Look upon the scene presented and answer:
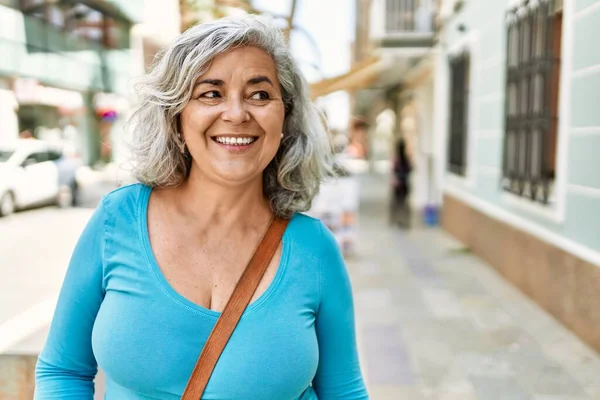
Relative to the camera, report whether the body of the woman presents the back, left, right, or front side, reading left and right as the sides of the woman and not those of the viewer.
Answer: front

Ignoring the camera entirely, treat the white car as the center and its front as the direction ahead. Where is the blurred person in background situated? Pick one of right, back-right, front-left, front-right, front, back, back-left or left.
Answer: back

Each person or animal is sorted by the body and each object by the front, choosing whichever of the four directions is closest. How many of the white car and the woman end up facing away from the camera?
0

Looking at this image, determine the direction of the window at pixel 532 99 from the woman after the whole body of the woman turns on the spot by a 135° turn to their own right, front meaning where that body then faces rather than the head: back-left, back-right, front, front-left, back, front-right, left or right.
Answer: right

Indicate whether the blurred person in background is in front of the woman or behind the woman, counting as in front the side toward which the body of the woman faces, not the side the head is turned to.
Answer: behind

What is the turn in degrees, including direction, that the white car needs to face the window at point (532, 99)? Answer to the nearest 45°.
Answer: approximately 135° to its left

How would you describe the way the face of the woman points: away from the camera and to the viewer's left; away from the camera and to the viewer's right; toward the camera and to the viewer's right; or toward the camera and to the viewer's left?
toward the camera and to the viewer's right

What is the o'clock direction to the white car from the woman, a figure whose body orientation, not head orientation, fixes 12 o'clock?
The white car is roughly at 5 o'clock from the woman.

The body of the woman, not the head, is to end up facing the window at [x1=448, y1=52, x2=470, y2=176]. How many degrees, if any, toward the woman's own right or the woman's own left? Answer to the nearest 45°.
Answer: approximately 135° to the woman's own left

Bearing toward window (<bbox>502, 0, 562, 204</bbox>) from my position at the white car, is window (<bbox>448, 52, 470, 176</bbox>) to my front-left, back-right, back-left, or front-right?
front-left
